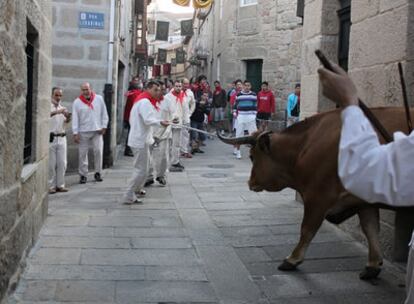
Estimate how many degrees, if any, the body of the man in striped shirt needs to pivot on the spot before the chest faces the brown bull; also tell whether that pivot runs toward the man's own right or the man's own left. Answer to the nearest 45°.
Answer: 0° — they already face it

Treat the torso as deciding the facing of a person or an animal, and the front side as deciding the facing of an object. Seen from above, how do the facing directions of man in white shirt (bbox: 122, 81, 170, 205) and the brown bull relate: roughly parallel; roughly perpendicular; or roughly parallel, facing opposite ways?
roughly parallel, facing opposite ways

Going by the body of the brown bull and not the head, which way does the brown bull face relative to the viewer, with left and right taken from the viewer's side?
facing to the left of the viewer

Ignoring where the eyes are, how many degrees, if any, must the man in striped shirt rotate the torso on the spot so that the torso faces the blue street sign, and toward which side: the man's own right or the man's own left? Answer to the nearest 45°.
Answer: approximately 45° to the man's own right

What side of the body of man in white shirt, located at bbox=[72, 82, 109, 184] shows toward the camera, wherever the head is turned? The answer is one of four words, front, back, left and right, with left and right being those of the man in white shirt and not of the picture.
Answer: front

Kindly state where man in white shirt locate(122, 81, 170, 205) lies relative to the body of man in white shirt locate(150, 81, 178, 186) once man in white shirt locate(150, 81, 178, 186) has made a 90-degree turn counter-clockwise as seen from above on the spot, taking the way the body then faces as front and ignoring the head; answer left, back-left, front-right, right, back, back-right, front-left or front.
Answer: back-right

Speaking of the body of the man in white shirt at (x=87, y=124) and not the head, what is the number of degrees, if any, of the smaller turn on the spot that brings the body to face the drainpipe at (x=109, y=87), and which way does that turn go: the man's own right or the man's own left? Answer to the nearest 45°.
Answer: approximately 180°

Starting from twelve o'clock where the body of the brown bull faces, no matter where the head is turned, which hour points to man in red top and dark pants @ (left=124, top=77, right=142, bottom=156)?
The man in red top and dark pants is roughly at 2 o'clock from the brown bull.

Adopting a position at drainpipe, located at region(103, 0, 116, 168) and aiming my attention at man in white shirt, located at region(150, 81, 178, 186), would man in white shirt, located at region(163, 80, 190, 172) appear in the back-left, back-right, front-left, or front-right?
front-left

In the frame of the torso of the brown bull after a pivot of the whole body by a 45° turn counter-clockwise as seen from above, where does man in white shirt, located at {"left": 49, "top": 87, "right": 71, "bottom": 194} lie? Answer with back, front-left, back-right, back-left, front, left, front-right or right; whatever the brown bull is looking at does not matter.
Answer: right

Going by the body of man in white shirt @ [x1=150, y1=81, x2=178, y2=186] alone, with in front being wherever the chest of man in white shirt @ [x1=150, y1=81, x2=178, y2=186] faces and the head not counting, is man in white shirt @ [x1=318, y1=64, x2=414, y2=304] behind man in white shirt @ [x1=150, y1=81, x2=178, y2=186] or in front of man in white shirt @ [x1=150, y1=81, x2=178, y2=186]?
in front

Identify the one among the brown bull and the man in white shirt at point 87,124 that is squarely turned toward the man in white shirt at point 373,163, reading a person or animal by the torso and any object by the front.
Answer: the man in white shirt at point 87,124

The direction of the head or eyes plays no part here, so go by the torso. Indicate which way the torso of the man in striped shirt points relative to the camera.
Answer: toward the camera
